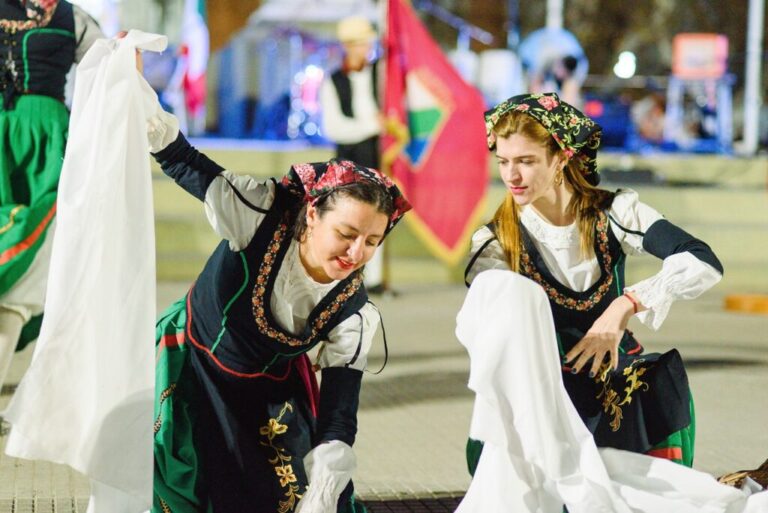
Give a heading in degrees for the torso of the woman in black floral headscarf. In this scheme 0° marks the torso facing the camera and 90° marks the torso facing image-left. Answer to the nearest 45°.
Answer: approximately 45°

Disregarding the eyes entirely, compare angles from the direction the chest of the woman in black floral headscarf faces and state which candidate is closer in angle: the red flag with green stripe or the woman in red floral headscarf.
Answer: the woman in red floral headscarf

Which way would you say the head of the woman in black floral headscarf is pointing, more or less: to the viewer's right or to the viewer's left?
to the viewer's left

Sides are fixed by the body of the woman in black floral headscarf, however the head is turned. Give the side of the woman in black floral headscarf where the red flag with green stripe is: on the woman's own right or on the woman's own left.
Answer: on the woman's own right

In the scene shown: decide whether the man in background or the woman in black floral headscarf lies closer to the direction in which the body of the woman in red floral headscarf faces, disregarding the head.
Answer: the woman in black floral headscarf

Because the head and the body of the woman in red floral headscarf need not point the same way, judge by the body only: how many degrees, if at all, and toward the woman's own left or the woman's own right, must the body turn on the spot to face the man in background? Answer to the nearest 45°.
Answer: approximately 135° to the woman's own left

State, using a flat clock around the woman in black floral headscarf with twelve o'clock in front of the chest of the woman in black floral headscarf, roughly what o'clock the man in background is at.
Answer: The man in background is roughly at 4 o'clock from the woman in black floral headscarf.

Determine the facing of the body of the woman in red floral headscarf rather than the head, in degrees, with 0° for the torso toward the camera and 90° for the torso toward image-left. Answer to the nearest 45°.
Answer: approximately 315°

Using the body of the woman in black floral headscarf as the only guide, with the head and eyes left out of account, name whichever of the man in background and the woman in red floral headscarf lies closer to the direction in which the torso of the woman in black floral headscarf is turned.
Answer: the woman in red floral headscarf

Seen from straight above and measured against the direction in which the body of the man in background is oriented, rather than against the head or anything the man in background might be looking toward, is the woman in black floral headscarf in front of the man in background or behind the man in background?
in front

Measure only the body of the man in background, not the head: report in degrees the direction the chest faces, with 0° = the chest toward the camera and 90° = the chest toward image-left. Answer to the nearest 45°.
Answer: approximately 315°

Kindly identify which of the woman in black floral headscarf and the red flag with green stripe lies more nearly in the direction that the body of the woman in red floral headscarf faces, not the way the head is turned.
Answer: the woman in black floral headscarf
